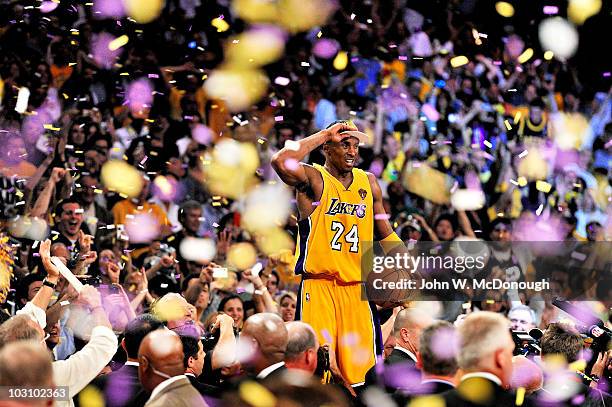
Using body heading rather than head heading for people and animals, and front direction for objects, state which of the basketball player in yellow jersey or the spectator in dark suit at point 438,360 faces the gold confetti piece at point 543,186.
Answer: the spectator in dark suit

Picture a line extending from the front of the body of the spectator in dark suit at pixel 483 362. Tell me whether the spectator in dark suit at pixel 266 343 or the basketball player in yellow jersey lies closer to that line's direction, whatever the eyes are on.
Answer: the basketball player in yellow jersey

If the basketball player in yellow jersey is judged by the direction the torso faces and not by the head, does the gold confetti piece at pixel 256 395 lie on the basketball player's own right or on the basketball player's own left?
on the basketball player's own right

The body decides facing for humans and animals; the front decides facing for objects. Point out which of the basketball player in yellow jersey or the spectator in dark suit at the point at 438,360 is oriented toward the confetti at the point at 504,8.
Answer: the spectator in dark suit

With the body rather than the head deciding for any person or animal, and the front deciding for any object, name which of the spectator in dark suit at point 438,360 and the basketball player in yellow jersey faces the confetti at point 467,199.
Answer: the spectator in dark suit

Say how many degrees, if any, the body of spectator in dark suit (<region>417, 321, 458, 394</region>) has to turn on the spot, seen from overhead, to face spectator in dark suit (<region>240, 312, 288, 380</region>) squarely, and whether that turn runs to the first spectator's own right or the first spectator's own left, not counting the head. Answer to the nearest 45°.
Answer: approximately 90° to the first spectator's own left

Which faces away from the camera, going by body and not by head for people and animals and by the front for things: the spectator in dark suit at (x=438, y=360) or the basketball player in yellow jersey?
the spectator in dark suit

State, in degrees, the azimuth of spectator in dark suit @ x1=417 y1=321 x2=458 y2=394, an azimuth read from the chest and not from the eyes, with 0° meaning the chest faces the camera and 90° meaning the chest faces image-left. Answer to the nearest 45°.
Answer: approximately 180°

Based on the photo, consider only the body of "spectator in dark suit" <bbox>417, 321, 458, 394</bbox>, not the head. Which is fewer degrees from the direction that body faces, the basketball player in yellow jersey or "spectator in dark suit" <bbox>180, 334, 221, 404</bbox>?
the basketball player in yellow jersey

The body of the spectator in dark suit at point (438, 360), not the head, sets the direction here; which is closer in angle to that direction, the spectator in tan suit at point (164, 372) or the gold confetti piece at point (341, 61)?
the gold confetti piece

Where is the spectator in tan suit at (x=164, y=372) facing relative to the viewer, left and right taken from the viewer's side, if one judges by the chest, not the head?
facing away from the viewer and to the left of the viewer
